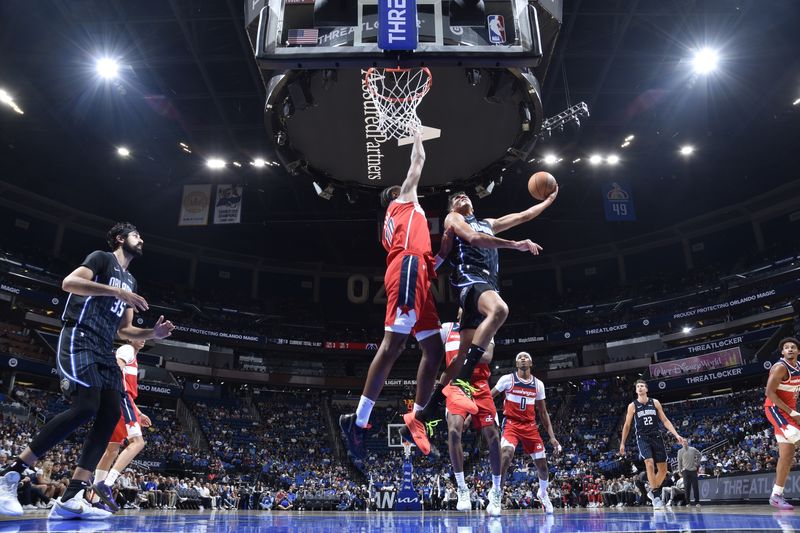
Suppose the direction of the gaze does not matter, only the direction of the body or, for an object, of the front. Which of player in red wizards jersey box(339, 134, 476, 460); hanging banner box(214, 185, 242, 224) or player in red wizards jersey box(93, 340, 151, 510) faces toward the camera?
the hanging banner

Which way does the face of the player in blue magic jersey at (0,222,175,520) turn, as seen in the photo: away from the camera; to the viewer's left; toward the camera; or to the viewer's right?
to the viewer's right

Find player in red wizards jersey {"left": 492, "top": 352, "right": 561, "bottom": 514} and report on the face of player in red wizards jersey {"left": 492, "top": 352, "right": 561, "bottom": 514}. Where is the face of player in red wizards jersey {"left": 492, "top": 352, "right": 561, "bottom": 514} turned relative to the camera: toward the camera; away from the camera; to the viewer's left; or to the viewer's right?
toward the camera

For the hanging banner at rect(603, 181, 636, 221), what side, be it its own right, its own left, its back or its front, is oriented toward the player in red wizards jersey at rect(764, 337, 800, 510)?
front

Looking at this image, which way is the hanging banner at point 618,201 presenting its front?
toward the camera

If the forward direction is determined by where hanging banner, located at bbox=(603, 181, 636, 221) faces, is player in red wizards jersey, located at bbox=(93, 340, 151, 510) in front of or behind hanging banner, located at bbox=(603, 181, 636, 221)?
in front

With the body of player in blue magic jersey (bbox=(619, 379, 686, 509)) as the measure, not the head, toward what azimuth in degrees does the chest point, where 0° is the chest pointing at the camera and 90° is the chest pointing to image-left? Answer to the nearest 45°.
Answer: approximately 0°

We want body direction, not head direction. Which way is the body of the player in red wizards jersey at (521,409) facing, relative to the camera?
toward the camera

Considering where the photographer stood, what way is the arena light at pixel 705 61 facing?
facing the viewer
